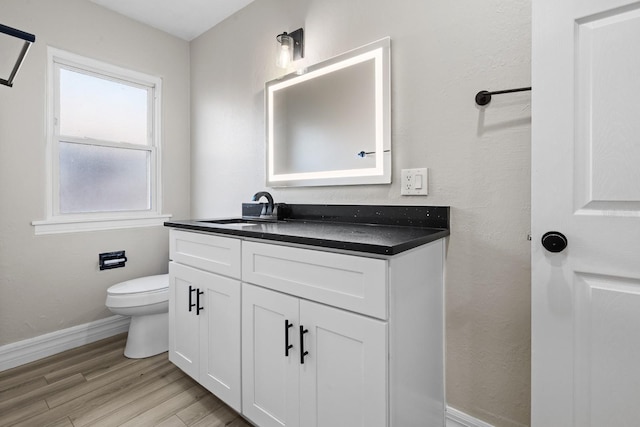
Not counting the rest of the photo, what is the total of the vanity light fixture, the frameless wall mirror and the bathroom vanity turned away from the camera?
0

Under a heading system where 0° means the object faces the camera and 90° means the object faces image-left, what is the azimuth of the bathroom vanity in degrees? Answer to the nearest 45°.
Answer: approximately 45°

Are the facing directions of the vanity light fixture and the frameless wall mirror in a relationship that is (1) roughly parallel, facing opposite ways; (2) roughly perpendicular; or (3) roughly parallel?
roughly parallel

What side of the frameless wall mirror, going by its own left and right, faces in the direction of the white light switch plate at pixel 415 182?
left

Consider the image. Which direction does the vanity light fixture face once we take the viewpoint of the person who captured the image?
facing the viewer and to the left of the viewer

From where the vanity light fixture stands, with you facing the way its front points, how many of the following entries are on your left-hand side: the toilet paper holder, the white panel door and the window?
1

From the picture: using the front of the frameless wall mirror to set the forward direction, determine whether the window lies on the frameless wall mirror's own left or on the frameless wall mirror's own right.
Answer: on the frameless wall mirror's own right

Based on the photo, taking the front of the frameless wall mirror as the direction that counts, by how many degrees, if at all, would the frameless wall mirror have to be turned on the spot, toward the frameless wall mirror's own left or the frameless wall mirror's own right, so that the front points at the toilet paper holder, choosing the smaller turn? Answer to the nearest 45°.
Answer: approximately 45° to the frameless wall mirror's own right

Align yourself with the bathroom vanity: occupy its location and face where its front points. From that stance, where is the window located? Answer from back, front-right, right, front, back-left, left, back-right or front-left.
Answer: right

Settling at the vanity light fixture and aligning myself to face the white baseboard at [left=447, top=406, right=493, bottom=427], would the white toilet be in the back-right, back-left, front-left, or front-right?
back-right
